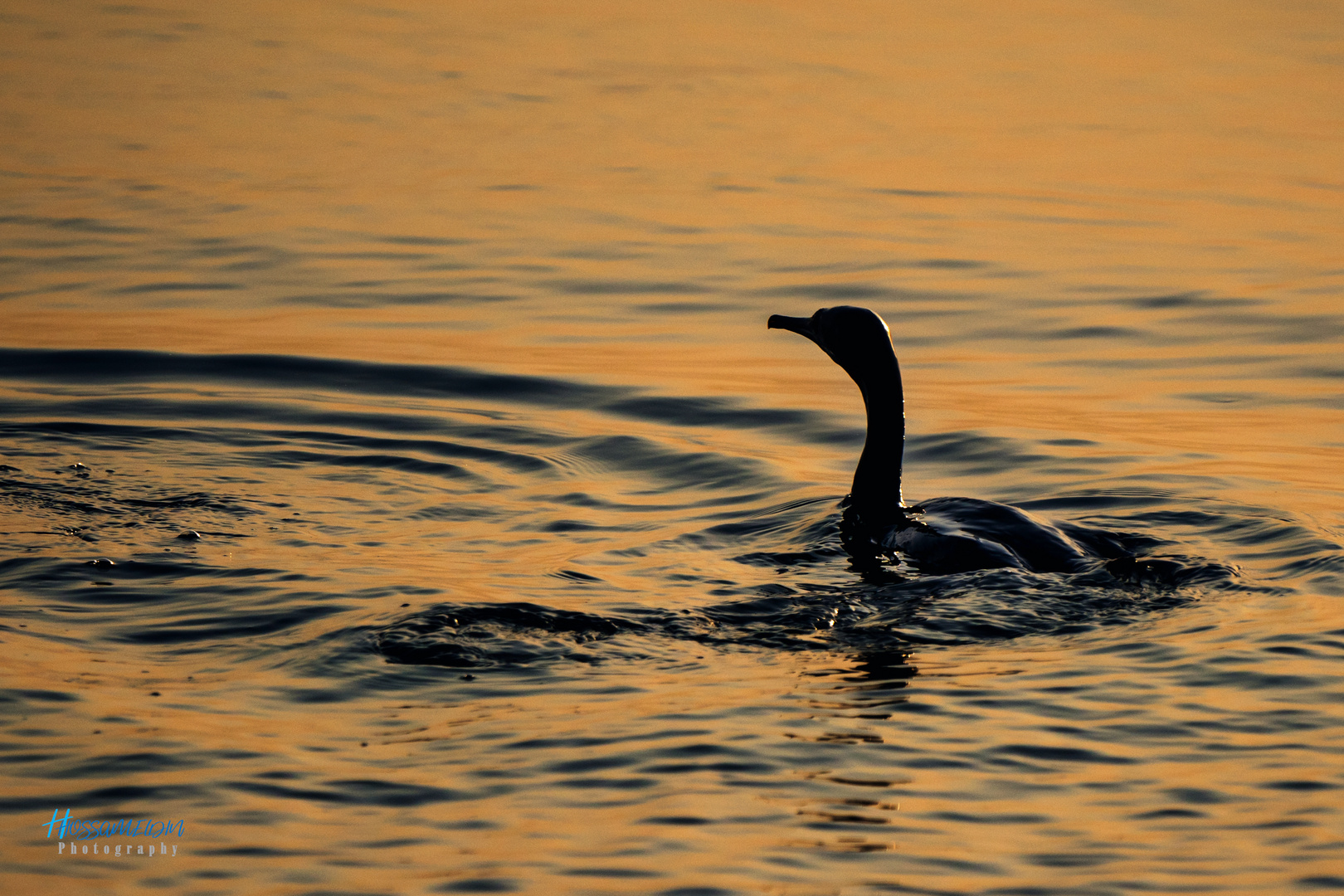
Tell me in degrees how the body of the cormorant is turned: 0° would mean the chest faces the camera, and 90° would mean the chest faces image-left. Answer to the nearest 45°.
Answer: approximately 90°
